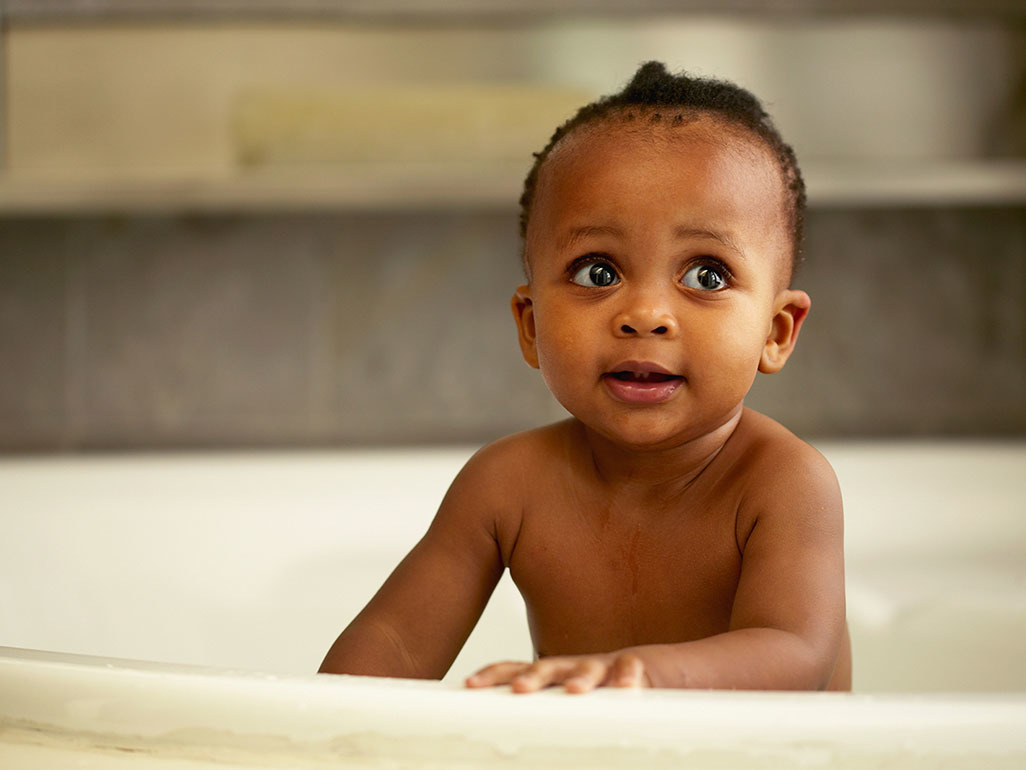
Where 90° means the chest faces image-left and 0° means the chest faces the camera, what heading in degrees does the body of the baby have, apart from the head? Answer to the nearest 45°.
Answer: approximately 0°

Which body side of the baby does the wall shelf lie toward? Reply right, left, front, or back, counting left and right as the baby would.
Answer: back
